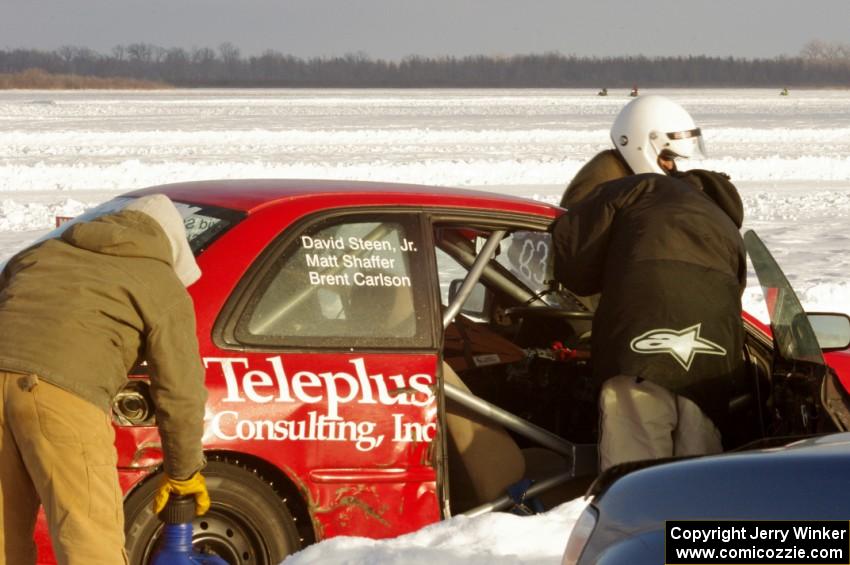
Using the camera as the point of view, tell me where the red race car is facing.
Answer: facing away from the viewer and to the right of the viewer

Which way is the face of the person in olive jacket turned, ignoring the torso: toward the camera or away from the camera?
away from the camera

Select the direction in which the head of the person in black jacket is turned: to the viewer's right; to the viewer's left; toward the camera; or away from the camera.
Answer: to the viewer's right

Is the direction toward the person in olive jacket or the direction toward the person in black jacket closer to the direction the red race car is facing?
the person in black jacket

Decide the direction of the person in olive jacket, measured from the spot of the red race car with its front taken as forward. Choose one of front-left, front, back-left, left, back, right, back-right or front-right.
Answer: back

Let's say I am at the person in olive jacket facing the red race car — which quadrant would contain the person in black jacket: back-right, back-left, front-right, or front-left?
front-right
